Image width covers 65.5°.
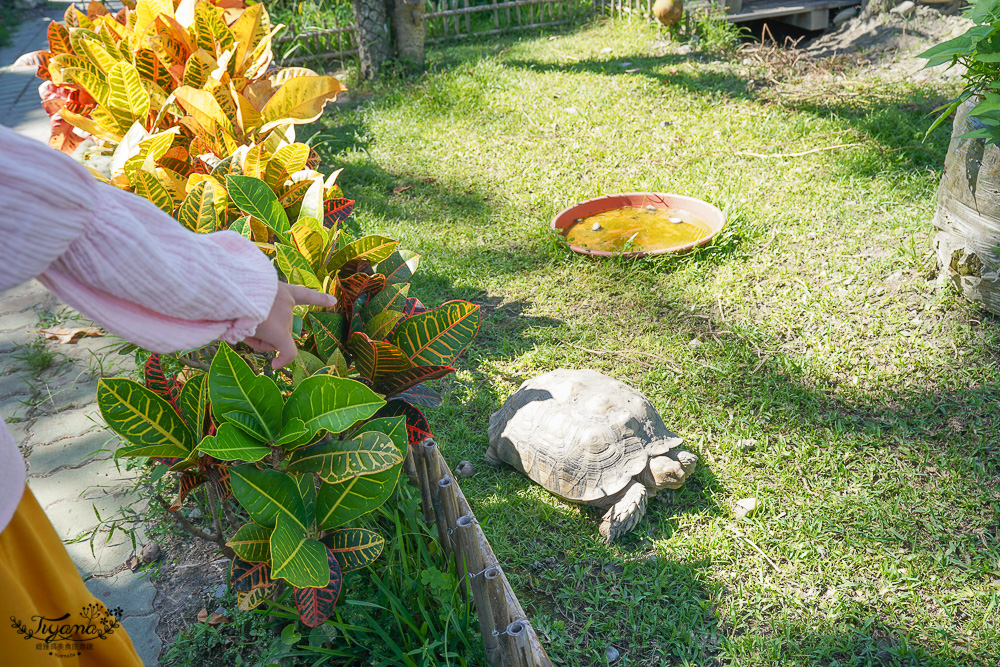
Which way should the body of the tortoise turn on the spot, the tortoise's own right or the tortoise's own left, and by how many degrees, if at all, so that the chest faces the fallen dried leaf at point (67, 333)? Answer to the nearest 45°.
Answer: approximately 135° to the tortoise's own right

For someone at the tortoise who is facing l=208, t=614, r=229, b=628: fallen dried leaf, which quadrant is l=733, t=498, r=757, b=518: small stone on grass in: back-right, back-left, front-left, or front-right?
back-left

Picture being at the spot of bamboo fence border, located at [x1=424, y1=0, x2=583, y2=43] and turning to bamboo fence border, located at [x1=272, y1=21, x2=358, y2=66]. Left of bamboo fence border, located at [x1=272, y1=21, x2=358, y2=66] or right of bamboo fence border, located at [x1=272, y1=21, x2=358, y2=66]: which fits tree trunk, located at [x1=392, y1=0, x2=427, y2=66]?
left

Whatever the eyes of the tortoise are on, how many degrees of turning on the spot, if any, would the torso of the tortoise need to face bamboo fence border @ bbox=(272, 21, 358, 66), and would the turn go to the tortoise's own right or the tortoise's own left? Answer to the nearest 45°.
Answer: approximately 180°

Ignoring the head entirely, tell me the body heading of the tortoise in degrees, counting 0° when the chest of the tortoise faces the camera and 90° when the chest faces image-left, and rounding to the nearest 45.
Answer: approximately 315°

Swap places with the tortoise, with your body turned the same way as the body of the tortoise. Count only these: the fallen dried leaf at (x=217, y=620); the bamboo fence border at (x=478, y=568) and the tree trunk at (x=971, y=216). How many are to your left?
1

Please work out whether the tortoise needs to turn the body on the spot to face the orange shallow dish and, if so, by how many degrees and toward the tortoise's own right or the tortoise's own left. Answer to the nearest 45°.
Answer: approximately 135° to the tortoise's own left

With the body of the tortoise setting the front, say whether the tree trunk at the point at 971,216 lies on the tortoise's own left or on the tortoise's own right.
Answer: on the tortoise's own left

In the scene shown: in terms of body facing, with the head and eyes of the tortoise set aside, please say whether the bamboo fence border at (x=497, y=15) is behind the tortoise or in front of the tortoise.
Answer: behind
